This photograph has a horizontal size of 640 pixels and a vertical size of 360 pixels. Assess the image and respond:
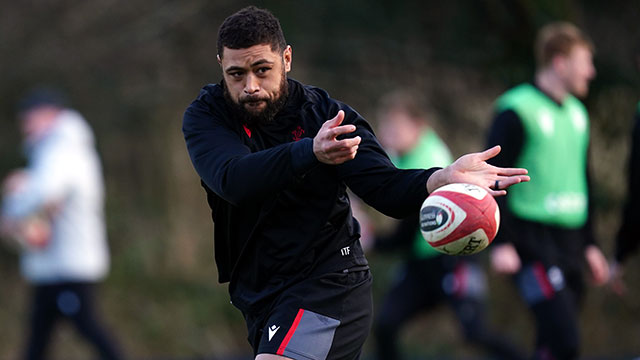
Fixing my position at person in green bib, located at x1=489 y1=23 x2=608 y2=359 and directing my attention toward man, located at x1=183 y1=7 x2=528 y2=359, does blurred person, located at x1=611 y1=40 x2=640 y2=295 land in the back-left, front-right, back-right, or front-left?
back-left

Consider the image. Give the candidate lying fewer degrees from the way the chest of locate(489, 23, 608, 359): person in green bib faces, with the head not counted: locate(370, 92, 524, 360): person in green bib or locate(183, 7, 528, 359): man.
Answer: the man

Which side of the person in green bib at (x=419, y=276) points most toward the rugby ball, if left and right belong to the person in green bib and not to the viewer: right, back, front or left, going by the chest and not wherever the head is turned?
left

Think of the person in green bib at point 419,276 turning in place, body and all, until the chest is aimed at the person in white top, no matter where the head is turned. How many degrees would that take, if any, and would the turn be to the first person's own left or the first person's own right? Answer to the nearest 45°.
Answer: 0° — they already face them

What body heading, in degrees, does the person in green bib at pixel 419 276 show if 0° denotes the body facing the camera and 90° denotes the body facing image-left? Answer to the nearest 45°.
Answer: approximately 90°

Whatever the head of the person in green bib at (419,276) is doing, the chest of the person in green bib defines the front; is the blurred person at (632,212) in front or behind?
behind
